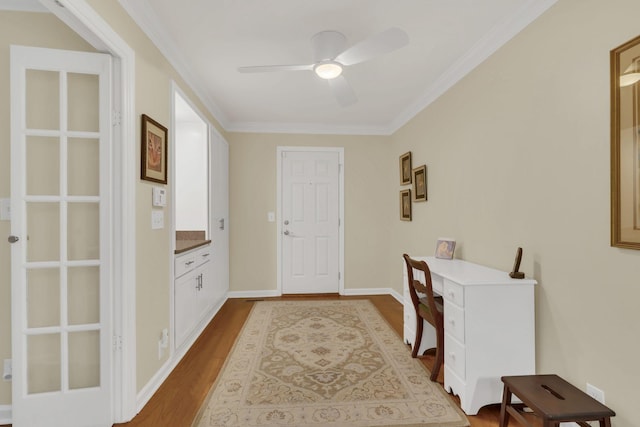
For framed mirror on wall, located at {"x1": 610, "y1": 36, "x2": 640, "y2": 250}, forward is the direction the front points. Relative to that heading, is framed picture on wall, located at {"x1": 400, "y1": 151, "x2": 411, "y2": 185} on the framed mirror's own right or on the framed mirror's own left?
on the framed mirror's own right

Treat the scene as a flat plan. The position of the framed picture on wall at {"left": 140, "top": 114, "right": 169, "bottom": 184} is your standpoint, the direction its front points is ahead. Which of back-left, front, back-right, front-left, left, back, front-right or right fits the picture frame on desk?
front-left

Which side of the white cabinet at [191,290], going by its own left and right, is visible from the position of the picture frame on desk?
front

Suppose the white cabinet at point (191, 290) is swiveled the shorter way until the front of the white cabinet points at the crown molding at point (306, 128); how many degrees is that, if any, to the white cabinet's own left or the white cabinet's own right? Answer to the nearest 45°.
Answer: approximately 90° to the white cabinet's own left

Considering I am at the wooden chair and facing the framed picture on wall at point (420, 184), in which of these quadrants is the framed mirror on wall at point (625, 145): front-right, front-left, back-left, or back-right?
back-right

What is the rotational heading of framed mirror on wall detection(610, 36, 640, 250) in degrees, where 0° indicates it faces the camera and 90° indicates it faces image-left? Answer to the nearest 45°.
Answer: approximately 45°

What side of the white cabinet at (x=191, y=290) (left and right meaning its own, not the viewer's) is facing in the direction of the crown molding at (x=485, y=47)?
front

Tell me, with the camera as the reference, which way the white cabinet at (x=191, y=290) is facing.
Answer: facing the viewer and to the right of the viewer

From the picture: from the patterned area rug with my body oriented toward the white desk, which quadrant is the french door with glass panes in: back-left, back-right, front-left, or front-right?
back-right

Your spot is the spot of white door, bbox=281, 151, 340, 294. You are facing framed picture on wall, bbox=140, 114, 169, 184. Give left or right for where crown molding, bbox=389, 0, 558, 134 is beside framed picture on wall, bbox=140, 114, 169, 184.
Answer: left

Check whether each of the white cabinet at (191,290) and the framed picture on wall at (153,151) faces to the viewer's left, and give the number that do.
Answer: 0

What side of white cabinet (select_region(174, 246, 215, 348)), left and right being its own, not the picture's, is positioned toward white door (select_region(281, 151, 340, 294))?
left
